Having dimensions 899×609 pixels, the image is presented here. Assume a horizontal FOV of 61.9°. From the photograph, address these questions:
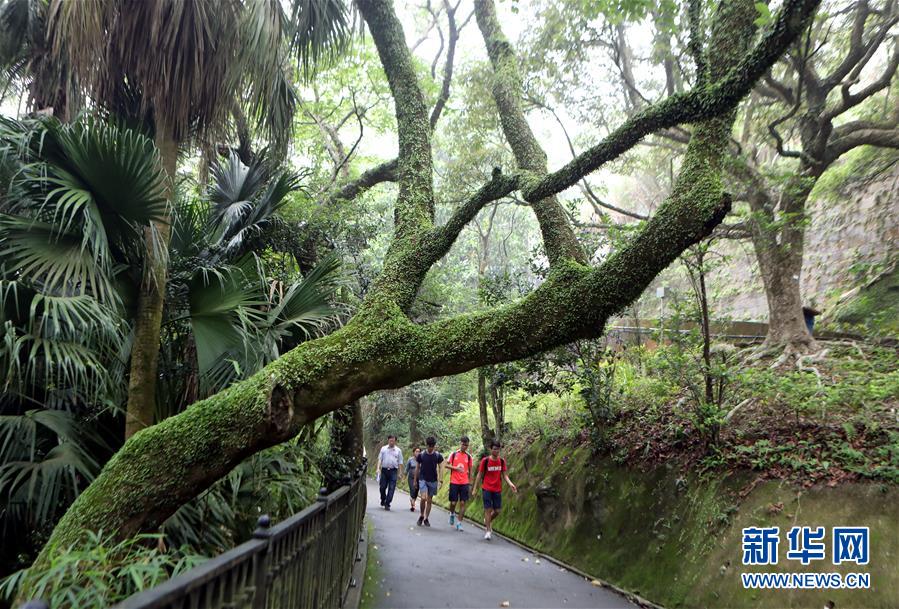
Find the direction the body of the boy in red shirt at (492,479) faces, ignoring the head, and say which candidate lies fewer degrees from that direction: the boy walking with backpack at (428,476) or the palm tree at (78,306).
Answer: the palm tree

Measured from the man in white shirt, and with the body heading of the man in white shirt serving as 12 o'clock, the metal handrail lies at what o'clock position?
The metal handrail is roughly at 12 o'clock from the man in white shirt.

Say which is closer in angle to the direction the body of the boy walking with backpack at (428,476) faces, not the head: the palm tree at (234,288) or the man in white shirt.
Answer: the palm tree

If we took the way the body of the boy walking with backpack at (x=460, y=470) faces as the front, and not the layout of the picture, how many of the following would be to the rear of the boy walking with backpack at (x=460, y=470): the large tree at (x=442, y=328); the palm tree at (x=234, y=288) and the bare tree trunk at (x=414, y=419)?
1

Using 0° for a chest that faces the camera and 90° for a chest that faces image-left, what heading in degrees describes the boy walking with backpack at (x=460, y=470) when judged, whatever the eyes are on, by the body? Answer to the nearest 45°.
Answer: approximately 0°

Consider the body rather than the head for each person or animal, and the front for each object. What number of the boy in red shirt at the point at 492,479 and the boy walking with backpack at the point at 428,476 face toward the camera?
2

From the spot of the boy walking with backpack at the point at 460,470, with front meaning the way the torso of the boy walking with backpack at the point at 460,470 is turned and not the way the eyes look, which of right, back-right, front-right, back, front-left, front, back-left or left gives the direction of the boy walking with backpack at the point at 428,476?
back-right

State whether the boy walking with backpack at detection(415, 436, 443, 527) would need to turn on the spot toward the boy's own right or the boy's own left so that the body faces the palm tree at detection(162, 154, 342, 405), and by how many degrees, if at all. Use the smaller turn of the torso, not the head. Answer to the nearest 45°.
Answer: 0° — they already face it

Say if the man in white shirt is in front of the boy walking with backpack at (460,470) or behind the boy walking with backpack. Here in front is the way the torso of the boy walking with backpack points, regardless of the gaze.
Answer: behind

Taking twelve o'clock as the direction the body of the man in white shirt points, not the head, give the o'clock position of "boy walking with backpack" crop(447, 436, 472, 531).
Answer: The boy walking with backpack is roughly at 11 o'clock from the man in white shirt.

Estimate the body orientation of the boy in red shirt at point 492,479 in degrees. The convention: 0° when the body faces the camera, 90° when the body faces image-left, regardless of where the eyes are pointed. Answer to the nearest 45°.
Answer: approximately 0°
